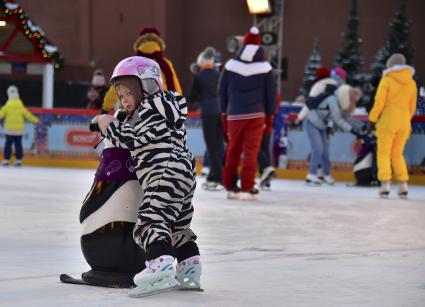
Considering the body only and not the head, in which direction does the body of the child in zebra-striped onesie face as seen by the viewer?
to the viewer's left

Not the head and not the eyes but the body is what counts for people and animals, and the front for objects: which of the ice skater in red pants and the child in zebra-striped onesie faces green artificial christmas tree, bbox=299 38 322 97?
the ice skater in red pants

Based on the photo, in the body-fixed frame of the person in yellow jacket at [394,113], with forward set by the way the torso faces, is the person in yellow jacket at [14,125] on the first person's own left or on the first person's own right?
on the first person's own left

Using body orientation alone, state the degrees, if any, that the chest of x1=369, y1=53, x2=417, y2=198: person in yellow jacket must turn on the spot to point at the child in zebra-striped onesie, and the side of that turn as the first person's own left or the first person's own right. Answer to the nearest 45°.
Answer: approximately 180°

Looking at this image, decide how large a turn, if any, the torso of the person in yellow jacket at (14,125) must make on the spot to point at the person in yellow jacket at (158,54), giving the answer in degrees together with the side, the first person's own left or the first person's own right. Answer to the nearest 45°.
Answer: approximately 180°

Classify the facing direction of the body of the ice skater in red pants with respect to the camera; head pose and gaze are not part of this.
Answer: away from the camera

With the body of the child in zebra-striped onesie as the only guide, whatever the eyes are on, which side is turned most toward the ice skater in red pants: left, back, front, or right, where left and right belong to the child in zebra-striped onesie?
right

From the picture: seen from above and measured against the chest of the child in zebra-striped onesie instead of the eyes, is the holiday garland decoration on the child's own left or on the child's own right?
on the child's own right

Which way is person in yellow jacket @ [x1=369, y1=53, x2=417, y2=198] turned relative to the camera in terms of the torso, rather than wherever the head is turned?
away from the camera

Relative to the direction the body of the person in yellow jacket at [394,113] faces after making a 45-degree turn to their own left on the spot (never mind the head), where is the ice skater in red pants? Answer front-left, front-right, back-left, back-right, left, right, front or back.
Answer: left

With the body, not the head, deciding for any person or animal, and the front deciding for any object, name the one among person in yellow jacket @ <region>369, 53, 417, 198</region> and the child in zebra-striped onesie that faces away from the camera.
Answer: the person in yellow jacket
